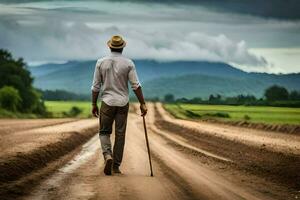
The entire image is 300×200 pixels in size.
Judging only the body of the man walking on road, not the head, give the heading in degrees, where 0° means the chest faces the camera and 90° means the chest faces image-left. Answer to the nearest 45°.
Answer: approximately 180°

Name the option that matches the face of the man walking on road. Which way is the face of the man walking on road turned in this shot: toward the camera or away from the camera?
away from the camera
